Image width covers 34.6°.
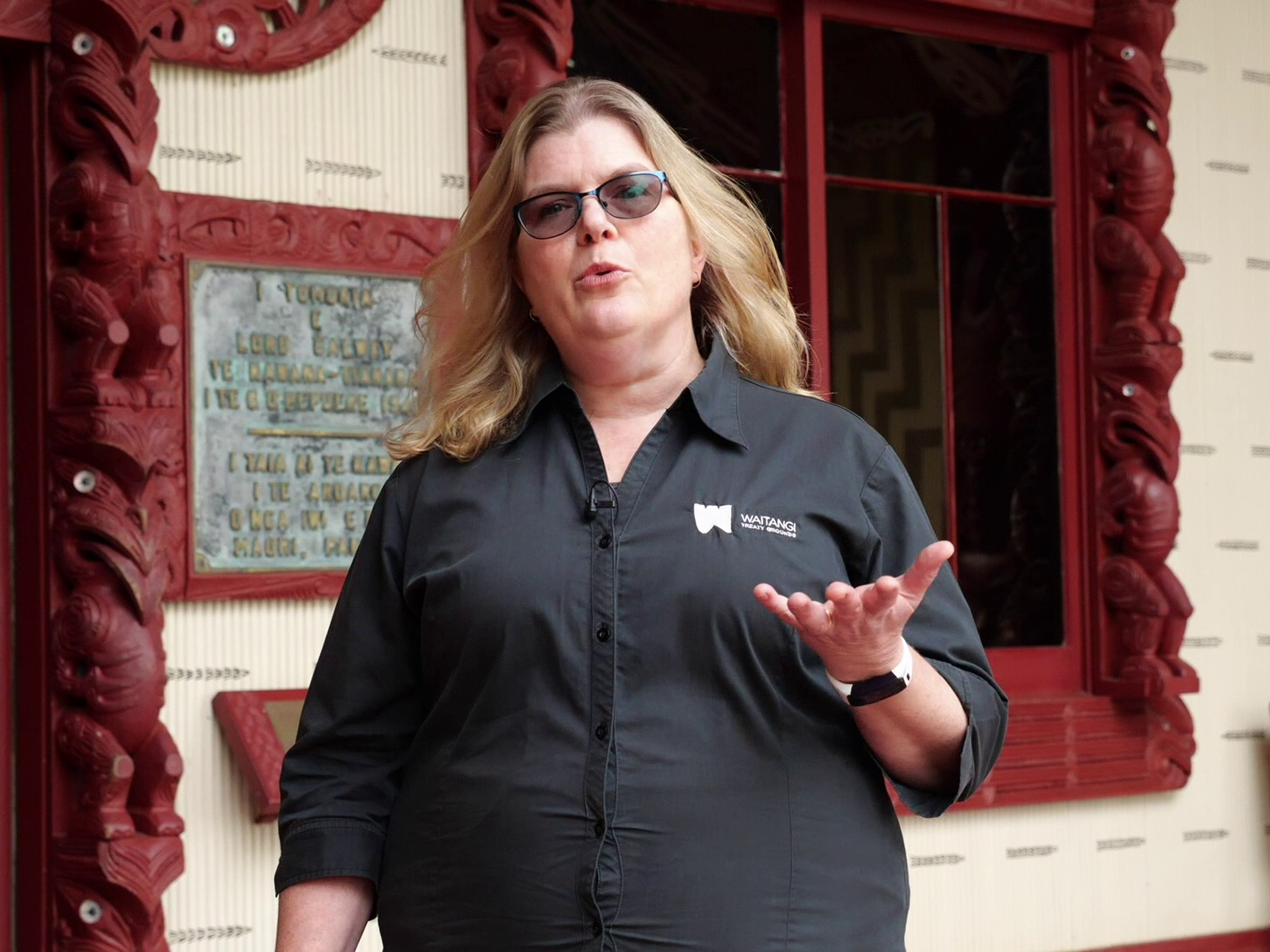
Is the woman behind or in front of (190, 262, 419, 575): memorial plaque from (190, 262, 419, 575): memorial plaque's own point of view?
in front

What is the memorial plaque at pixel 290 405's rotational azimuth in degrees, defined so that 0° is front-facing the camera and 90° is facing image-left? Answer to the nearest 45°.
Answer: approximately 315°

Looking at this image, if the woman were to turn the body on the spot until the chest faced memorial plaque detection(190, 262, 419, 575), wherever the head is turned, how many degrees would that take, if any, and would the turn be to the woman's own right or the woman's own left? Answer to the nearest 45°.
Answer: approximately 180°

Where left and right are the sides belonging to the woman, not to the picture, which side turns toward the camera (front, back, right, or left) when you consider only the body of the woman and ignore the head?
front

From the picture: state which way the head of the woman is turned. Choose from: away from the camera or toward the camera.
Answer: toward the camera

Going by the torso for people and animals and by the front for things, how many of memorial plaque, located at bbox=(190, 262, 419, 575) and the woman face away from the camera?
0

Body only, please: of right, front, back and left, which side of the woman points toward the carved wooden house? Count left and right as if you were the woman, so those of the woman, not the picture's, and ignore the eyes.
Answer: back
